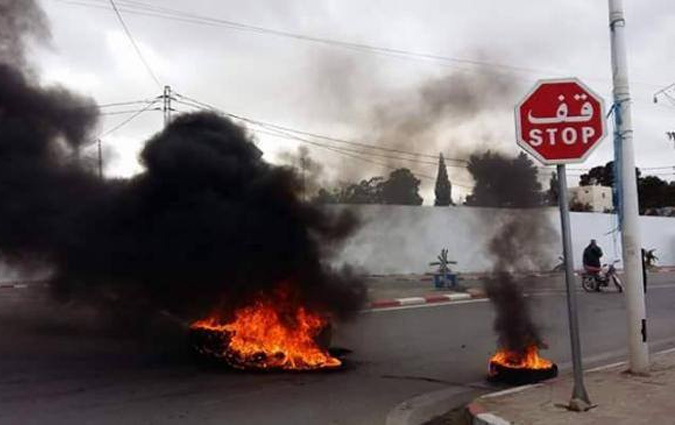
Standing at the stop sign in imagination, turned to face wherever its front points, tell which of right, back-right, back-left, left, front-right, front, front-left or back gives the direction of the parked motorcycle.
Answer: back

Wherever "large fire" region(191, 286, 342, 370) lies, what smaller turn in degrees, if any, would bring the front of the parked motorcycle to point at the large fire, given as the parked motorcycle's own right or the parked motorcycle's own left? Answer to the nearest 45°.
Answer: approximately 90° to the parked motorcycle's own right

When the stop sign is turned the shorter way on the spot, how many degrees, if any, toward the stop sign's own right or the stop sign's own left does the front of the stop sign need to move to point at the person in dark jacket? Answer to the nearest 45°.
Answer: approximately 180°

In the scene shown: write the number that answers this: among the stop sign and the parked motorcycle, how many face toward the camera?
1

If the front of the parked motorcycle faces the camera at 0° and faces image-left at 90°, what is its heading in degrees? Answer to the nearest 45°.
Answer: approximately 270°

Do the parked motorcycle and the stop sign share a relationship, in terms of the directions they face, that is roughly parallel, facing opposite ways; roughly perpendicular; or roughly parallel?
roughly perpendicular

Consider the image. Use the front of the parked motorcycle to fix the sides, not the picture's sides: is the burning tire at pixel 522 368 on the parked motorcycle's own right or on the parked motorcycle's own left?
on the parked motorcycle's own right

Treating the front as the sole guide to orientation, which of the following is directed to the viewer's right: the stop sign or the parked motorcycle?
the parked motorcycle

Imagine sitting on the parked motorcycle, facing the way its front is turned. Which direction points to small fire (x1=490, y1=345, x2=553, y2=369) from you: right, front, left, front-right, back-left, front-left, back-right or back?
right
